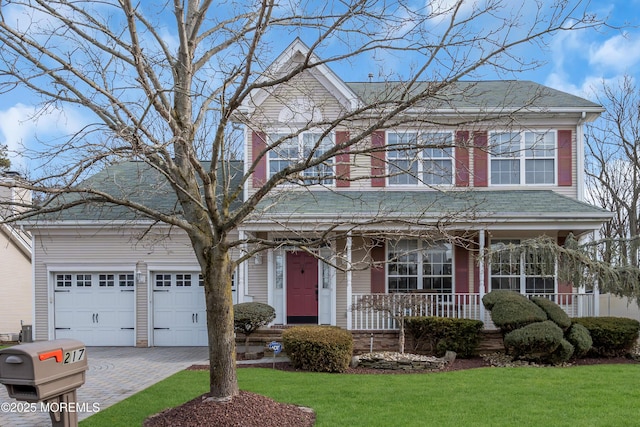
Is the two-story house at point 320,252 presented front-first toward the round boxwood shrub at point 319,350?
yes

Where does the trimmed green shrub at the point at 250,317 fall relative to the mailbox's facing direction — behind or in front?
behind

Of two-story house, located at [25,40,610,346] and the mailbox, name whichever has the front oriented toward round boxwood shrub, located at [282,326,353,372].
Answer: the two-story house

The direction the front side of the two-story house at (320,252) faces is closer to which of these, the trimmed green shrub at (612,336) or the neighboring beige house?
the trimmed green shrub

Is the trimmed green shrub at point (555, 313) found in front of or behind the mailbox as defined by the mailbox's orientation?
behind

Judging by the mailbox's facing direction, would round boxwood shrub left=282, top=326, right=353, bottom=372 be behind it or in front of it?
behind

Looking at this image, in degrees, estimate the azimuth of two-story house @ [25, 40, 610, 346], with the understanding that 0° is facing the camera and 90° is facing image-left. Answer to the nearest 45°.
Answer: approximately 0°

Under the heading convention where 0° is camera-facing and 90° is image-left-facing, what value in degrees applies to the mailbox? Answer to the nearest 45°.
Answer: approximately 45°

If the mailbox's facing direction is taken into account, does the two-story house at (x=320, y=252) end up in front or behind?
behind
